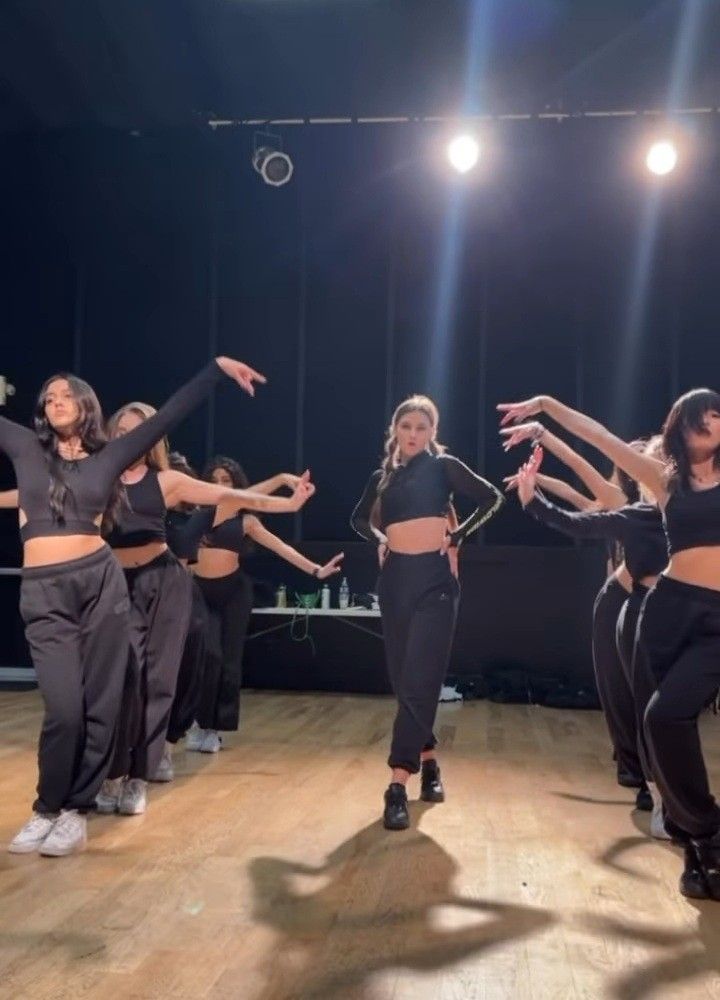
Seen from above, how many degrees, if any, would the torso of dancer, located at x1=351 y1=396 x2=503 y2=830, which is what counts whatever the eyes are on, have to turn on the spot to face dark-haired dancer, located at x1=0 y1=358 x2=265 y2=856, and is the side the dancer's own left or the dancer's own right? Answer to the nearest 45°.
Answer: approximately 45° to the dancer's own right

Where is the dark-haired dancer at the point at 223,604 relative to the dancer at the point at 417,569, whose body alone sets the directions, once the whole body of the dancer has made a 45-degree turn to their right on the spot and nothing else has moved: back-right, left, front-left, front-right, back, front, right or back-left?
right

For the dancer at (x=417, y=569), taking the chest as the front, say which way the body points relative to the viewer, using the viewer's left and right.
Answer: facing the viewer

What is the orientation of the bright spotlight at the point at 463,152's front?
toward the camera

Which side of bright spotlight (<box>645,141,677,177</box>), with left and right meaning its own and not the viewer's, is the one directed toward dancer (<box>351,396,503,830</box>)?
front

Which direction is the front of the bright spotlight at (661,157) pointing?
toward the camera
